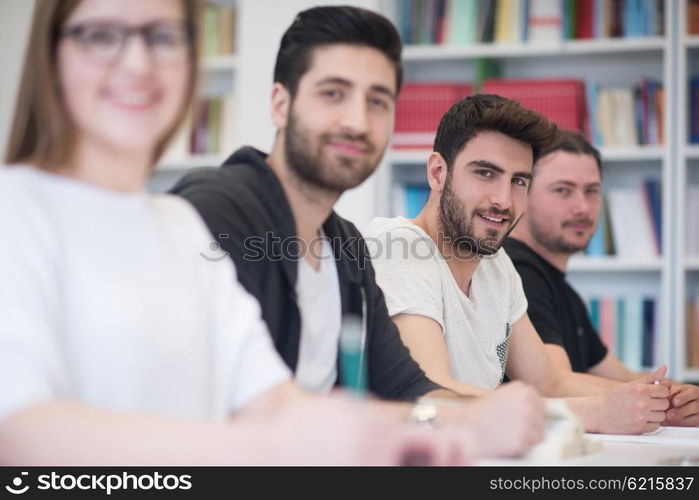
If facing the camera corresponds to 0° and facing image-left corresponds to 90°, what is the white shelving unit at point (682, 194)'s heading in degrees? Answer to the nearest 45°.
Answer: approximately 0°

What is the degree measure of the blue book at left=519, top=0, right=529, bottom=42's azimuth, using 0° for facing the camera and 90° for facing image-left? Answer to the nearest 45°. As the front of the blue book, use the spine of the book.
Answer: approximately 0°
